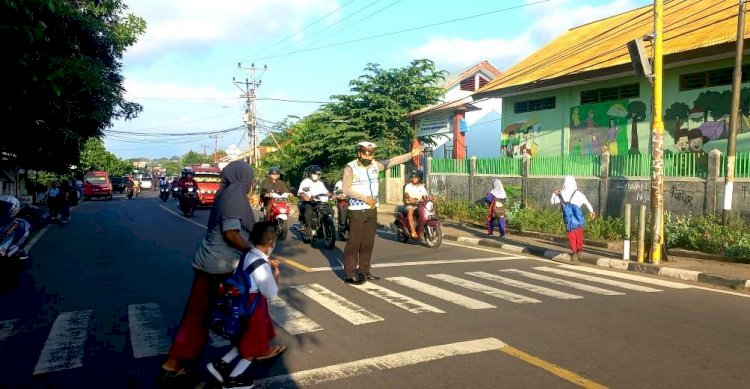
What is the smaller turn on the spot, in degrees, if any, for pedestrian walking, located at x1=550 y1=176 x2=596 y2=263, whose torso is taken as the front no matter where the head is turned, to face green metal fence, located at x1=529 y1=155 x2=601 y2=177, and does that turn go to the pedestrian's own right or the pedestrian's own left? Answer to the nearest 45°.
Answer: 0° — they already face it

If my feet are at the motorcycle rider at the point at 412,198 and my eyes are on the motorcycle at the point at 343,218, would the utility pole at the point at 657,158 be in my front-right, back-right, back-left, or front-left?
back-left

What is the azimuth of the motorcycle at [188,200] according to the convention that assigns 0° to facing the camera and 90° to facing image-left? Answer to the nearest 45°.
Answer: approximately 0°

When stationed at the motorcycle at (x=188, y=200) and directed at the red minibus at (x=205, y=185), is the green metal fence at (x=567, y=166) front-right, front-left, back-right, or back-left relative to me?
back-right

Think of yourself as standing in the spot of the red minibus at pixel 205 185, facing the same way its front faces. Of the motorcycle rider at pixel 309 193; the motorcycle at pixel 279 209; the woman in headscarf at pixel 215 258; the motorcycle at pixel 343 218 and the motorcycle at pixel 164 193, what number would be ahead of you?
4

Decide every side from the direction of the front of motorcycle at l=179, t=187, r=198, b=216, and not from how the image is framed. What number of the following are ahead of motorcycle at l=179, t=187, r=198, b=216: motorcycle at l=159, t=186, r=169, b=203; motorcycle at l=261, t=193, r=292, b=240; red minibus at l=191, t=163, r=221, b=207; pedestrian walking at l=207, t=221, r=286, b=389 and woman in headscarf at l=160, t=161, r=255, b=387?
3

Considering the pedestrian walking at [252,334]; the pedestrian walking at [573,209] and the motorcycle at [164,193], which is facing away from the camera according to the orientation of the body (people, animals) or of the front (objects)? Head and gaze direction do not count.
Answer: the pedestrian walking at [573,209]

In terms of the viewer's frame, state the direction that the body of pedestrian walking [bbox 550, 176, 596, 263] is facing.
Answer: away from the camera

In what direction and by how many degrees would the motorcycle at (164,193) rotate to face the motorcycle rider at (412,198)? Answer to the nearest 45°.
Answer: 0° — it already faces them
